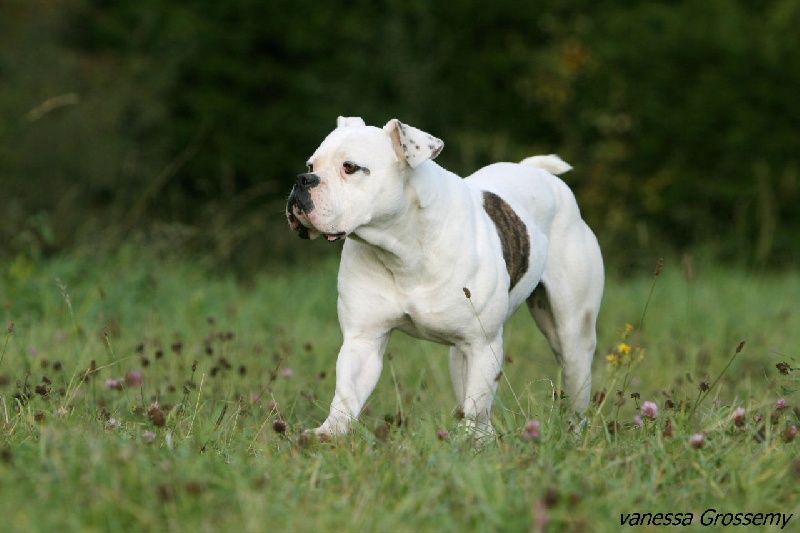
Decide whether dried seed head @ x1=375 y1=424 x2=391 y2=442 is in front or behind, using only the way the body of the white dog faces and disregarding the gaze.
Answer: in front

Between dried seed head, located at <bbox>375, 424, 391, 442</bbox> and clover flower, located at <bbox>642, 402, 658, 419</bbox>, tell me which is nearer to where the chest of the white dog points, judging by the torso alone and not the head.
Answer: the dried seed head
